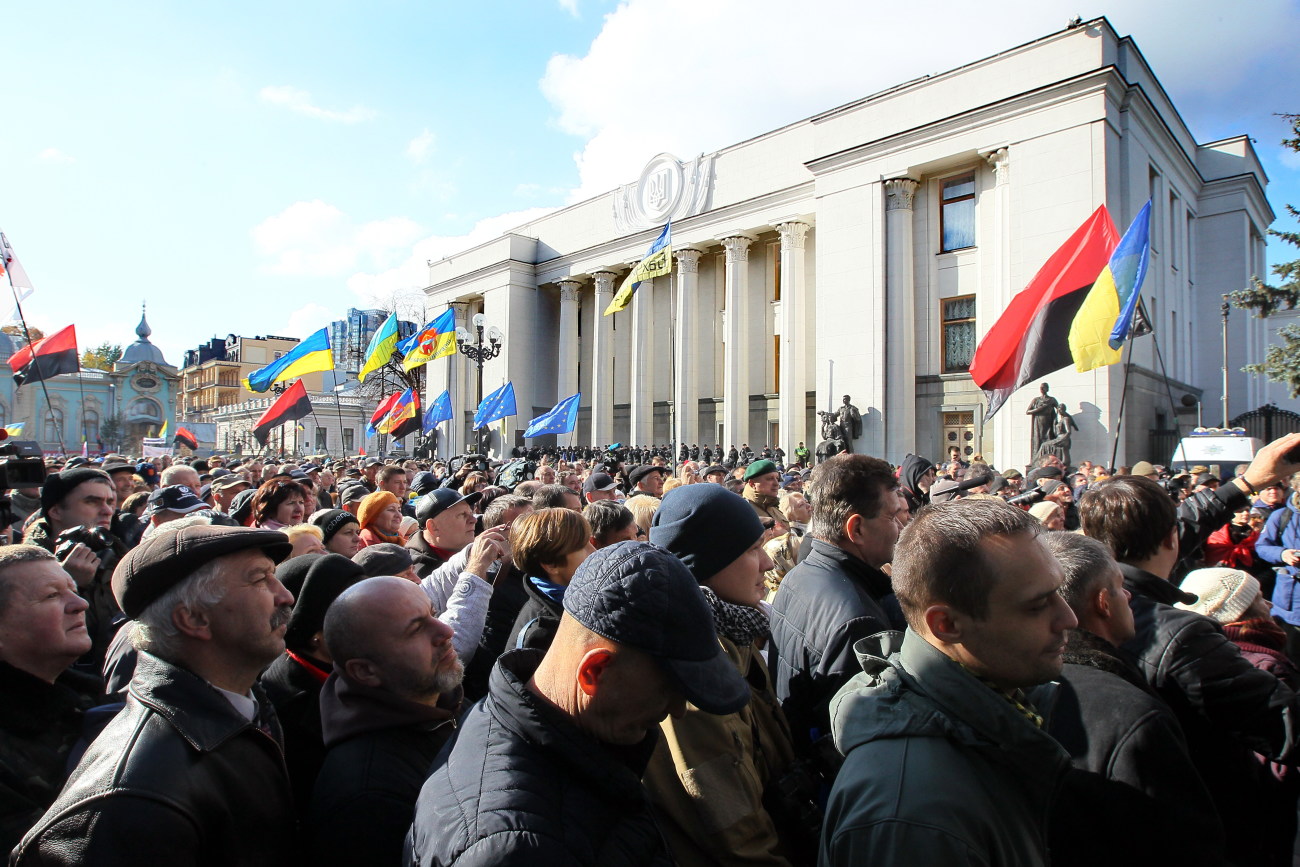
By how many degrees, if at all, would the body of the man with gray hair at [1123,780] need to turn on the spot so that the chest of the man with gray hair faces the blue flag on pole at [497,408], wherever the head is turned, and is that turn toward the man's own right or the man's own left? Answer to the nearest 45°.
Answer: approximately 90° to the man's own left

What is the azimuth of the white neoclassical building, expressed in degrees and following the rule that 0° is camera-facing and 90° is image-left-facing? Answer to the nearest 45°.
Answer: approximately 45°

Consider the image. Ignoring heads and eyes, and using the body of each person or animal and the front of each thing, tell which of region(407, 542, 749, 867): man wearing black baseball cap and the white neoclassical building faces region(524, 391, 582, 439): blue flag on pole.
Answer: the white neoclassical building

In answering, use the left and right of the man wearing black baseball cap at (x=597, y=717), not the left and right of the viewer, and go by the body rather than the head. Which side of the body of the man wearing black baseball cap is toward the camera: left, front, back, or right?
right

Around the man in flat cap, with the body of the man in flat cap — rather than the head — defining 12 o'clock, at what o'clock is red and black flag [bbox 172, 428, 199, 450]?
The red and black flag is roughly at 9 o'clock from the man in flat cap.

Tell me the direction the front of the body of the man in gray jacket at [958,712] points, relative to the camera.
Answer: to the viewer's right

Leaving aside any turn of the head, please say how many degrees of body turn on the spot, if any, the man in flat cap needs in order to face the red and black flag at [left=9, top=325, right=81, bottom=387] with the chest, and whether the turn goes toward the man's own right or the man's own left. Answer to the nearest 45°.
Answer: approximately 90° to the man's own left

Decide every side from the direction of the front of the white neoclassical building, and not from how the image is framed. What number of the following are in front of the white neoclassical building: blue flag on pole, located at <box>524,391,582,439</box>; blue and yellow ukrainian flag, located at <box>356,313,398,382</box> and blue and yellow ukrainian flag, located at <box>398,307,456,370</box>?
3

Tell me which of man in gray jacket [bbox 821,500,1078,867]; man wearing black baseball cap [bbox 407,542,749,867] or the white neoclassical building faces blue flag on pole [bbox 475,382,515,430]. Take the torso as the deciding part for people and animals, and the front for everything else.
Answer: the white neoclassical building

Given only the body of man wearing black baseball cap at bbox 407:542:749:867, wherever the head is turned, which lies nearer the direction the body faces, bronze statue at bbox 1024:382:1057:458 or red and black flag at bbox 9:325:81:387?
the bronze statue

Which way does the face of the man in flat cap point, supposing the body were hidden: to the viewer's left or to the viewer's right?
to the viewer's right

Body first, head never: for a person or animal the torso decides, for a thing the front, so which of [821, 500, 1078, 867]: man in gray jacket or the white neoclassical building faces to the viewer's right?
the man in gray jacket

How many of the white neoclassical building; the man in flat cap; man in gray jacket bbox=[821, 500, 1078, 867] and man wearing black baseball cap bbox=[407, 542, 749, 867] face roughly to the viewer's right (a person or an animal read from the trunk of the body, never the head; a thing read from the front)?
3

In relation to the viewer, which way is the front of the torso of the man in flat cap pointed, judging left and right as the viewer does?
facing to the right of the viewer

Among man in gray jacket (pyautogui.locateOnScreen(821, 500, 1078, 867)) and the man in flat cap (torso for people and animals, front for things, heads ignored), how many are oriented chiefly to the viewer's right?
2
